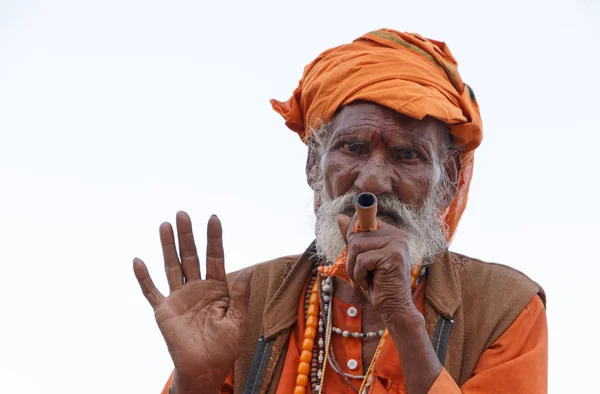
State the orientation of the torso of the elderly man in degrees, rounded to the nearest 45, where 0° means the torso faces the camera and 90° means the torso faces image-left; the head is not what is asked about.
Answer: approximately 0°
